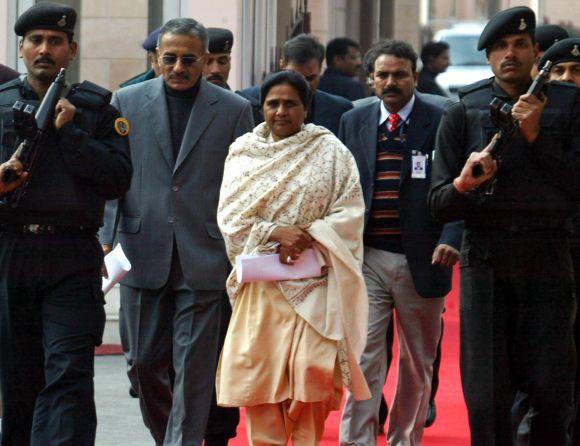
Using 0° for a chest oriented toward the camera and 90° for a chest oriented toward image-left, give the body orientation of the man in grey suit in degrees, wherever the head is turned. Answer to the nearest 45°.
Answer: approximately 0°

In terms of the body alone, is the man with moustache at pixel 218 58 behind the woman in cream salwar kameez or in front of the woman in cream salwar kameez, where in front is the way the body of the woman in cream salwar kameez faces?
behind

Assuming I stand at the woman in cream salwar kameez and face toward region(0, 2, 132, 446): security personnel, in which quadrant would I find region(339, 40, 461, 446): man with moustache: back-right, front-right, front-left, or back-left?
back-right

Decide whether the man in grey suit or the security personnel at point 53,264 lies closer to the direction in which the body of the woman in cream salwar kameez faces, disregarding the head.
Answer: the security personnel

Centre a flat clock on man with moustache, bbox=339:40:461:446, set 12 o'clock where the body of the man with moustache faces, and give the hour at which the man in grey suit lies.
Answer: The man in grey suit is roughly at 2 o'clock from the man with moustache.

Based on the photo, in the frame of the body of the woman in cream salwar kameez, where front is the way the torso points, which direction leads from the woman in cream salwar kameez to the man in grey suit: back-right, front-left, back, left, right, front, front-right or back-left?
back-right

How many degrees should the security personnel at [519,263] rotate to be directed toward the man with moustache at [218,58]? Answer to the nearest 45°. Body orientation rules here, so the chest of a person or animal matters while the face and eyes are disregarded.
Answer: approximately 135° to its right
